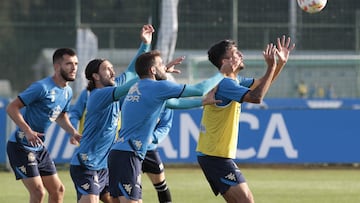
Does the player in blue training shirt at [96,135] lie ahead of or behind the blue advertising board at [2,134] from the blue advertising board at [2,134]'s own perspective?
ahead

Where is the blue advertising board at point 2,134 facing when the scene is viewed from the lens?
facing the viewer

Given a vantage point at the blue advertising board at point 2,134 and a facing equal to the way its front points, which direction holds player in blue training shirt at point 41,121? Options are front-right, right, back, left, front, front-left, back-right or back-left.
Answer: front

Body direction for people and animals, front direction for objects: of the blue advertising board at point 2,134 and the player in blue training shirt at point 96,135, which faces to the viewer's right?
the player in blue training shirt

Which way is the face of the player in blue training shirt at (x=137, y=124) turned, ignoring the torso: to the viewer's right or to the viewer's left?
to the viewer's right

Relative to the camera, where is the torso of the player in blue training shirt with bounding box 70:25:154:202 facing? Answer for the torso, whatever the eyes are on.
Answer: to the viewer's right

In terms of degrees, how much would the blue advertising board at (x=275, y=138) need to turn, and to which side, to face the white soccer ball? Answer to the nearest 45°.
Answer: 0° — it already faces it

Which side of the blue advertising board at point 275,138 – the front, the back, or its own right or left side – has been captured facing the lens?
front

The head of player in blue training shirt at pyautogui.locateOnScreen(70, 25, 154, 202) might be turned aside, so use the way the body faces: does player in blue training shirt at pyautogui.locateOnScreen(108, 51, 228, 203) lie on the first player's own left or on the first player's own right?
on the first player's own right

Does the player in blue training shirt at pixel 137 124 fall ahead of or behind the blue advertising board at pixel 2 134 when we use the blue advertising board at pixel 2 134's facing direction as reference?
ahead
